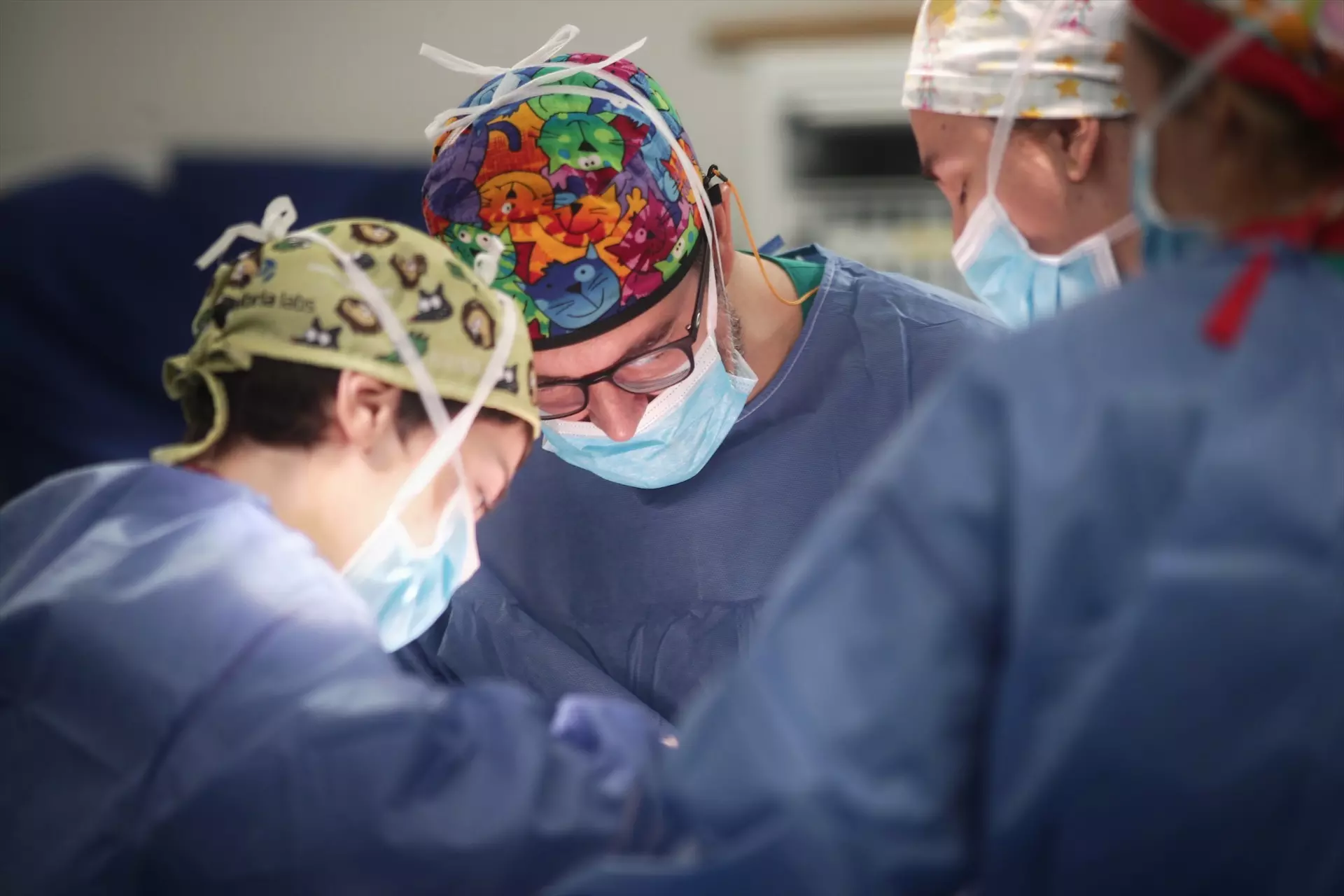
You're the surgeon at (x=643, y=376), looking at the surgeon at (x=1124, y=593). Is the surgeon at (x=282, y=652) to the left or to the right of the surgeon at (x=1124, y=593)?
right

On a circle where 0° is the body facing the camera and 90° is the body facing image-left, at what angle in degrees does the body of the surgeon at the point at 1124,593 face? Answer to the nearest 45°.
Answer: approximately 135°

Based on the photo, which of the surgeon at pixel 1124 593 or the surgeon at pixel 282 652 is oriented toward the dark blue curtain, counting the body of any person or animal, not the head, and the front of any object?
the surgeon at pixel 1124 593

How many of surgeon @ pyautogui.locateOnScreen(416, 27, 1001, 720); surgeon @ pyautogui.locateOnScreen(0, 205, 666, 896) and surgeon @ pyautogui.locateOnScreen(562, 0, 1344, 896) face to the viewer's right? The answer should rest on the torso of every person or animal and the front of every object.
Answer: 1

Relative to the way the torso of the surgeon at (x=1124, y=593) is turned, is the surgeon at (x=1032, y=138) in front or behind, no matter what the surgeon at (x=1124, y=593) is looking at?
in front

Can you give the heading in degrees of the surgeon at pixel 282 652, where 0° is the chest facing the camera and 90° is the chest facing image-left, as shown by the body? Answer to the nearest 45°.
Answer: approximately 270°

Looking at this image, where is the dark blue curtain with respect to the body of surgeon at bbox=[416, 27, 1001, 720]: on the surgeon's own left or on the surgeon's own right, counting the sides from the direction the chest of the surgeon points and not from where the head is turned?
on the surgeon's own right

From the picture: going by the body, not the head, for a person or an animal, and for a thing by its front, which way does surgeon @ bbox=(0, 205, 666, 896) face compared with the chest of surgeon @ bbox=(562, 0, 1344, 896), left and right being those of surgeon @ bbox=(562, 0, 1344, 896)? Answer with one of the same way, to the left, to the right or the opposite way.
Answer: to the right

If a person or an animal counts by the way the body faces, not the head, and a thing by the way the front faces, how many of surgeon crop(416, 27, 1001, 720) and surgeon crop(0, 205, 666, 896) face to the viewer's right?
1

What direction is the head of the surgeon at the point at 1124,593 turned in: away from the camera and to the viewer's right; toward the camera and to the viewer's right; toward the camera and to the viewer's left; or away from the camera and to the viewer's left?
away from the camera and to the viewer's left

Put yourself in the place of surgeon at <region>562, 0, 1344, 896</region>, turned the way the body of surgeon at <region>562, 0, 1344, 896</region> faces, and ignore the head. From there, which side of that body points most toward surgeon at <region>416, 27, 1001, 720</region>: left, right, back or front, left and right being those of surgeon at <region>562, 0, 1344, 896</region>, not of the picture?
front

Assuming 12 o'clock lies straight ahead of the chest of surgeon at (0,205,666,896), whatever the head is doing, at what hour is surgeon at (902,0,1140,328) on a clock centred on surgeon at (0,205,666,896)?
surgeon at (902,0,1140,328) is roughly at 11 o'clock from surgeon at (0,205,666,896).

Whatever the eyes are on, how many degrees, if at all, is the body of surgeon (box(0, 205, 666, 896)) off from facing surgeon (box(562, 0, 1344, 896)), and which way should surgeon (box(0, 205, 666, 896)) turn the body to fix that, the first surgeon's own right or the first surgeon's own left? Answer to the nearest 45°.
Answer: approximately 45° to the first surgeon's own right

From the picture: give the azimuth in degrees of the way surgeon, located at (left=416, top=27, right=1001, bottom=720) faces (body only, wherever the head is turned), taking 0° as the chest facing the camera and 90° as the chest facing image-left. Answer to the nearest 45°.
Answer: approximately 45°
